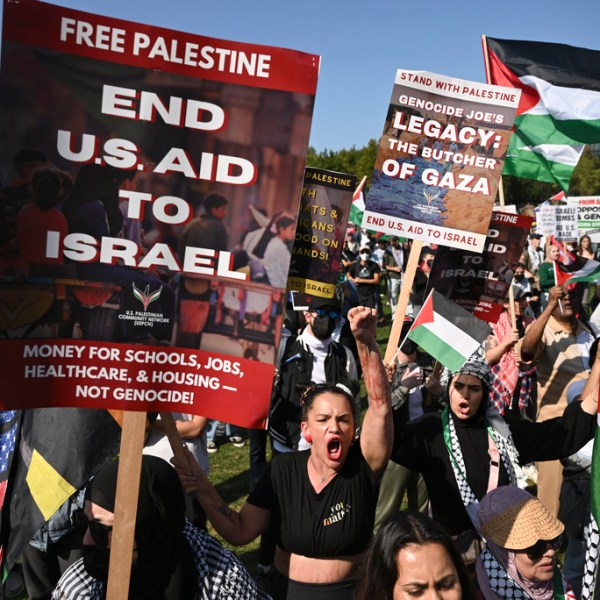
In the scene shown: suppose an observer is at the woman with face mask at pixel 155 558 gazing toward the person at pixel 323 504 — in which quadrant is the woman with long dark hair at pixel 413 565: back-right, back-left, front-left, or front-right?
front-right

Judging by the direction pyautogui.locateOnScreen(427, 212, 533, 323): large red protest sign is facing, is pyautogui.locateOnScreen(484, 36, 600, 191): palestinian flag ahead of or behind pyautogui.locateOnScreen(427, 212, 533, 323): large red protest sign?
behind

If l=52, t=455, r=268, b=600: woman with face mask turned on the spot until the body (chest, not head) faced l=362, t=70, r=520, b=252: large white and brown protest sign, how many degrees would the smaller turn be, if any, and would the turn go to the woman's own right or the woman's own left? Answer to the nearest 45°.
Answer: approximately 180°

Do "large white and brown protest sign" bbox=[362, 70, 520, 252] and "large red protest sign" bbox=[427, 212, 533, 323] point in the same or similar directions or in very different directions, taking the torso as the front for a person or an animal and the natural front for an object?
same or similar directions

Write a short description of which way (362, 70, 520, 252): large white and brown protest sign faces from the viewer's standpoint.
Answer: facing the viewer

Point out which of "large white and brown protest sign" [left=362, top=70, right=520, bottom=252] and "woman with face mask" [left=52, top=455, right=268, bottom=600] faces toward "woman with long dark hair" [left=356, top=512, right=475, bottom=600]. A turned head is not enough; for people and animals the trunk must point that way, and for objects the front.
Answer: the large white and brown protest sign

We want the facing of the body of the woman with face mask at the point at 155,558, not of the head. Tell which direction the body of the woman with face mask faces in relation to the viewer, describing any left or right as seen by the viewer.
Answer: facing the viewer and to the left of the viewer

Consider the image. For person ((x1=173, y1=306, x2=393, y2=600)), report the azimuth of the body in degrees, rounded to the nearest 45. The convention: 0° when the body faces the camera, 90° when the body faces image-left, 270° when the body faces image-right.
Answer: approximately 0°

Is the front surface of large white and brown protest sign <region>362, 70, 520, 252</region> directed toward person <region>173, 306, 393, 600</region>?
yes

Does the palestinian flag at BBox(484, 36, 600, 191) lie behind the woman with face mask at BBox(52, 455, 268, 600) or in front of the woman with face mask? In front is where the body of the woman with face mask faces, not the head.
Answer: behind

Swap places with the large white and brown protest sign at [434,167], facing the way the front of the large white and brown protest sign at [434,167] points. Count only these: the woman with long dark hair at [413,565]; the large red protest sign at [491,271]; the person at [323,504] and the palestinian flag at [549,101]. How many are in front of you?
2

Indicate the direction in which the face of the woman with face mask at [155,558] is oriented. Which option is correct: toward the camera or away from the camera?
toward the camera
